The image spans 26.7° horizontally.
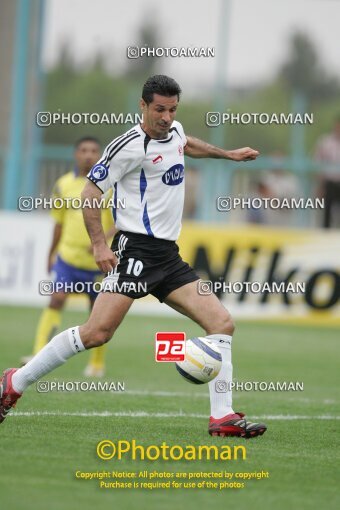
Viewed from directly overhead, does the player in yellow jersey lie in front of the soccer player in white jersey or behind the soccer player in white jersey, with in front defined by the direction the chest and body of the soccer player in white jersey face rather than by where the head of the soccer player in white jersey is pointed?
behind

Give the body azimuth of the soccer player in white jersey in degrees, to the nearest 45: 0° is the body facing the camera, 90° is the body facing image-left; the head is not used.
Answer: approximately 315°
